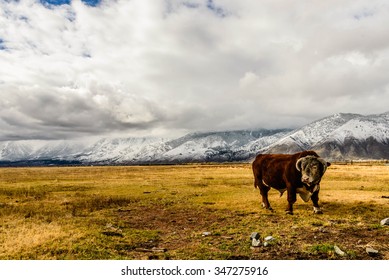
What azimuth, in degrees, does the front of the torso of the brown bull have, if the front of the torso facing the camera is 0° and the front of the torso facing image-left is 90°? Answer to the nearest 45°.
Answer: approximately 315°

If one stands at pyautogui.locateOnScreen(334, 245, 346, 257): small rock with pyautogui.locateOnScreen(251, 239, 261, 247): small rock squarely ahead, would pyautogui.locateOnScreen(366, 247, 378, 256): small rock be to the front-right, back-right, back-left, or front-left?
back-right

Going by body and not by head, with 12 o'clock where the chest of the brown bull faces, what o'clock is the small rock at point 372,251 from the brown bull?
The small rock is roughly at 1 o'clock from the brown bull.

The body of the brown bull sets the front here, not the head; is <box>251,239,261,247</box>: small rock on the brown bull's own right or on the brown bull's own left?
on the brown bull's own right

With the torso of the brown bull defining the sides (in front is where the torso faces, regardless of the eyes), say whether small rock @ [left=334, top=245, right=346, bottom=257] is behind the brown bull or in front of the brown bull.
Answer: in front
